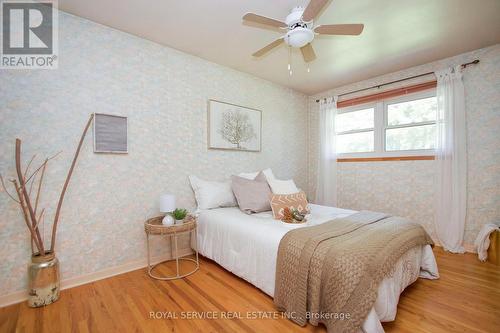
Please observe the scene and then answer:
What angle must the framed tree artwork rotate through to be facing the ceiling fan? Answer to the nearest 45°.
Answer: approximately 45° to its right

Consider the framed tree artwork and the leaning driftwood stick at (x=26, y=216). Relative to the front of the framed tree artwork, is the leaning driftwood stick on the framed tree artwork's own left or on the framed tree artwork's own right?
on the framed tree artwork's own right

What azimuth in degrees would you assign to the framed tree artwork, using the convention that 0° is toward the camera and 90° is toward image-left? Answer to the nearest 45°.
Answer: approximately 315°

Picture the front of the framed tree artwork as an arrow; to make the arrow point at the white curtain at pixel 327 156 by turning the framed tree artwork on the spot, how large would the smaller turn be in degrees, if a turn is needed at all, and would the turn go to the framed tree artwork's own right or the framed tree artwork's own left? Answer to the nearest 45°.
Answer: approximately 45° to the framed tree artwork's own left

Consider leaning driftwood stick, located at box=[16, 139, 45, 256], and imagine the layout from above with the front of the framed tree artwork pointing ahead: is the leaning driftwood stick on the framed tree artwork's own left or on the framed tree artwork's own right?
on the framed tree artwork's own right
